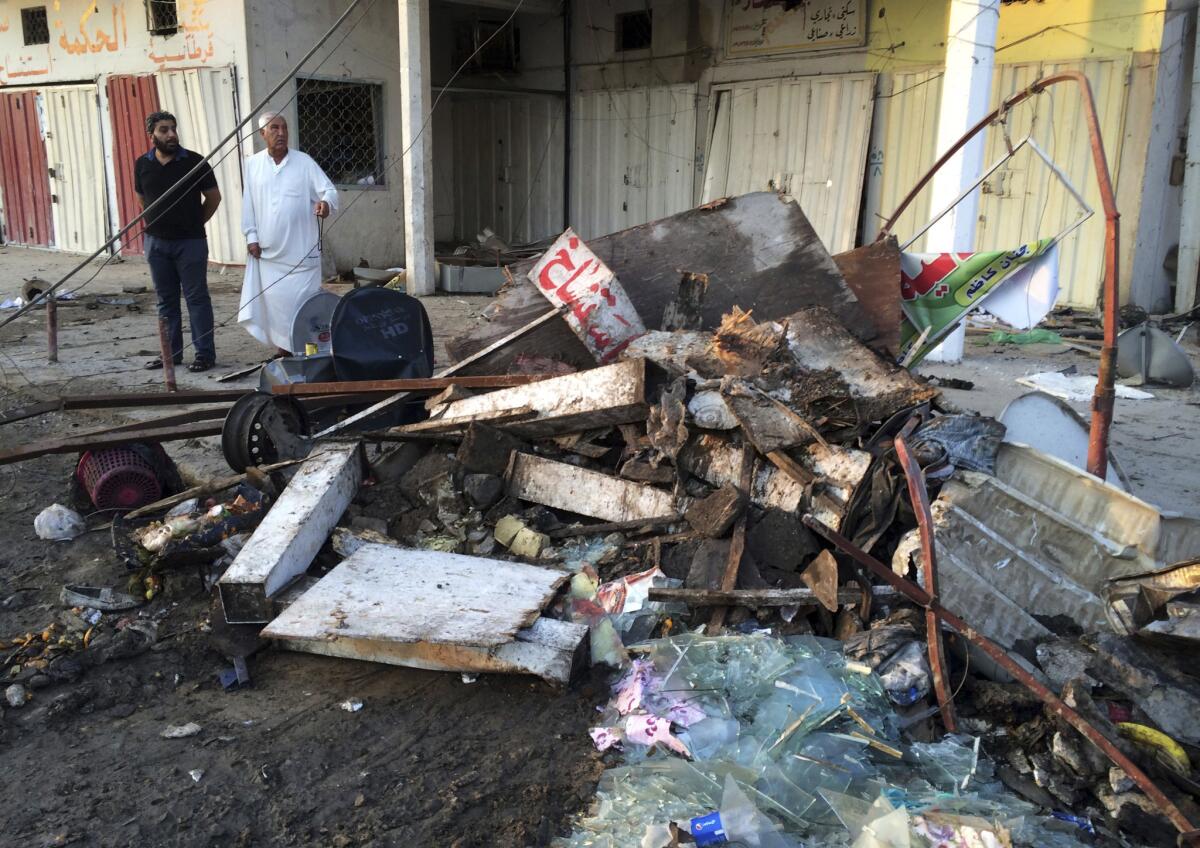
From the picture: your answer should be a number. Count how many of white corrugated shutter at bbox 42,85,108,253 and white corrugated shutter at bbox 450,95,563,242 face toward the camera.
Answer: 2

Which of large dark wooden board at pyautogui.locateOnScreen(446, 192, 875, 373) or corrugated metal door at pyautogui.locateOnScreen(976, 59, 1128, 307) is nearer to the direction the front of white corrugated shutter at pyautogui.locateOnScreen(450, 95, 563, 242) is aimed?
the large dark wooden board

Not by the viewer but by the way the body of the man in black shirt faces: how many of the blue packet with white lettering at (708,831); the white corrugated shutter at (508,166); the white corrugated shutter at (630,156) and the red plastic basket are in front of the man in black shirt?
2

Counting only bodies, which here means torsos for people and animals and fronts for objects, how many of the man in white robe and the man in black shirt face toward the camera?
2

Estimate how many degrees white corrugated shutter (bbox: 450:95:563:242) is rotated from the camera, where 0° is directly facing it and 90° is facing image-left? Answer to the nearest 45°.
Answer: approximately 0°

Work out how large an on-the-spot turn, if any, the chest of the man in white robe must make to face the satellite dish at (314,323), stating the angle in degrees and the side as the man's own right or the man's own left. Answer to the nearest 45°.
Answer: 0° — they already face it
